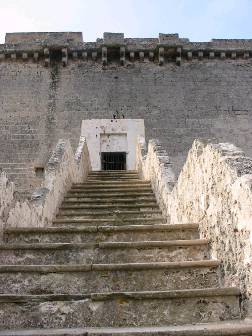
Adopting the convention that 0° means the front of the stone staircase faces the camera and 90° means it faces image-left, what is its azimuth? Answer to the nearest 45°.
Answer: approximately 0°

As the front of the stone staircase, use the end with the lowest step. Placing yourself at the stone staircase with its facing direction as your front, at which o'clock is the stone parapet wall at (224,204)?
The stone parapet wall is roughly at 9 o'clock from the stone staircase.

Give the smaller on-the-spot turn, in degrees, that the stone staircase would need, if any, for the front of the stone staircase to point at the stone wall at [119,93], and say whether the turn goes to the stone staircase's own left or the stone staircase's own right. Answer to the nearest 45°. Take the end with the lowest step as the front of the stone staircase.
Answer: approximately 180°

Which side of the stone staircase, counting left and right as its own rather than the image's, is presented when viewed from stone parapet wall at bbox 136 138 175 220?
back
